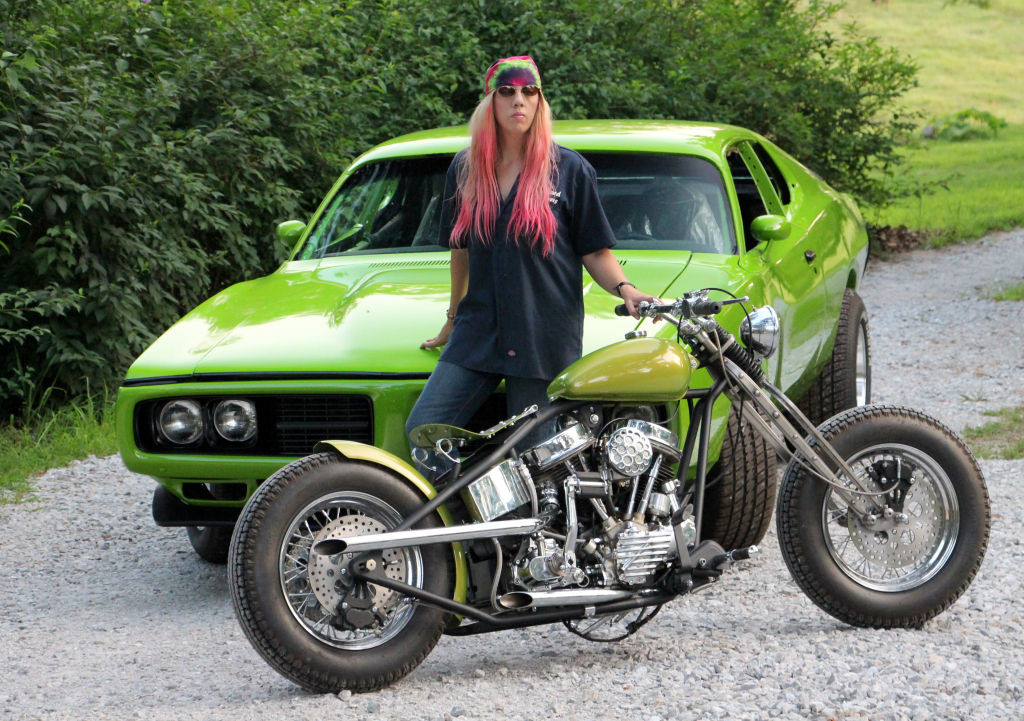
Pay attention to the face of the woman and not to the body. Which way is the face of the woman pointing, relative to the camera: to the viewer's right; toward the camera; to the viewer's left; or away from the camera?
toward the camera

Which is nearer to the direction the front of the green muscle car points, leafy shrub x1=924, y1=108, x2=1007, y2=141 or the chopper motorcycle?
the chopper motorcycle

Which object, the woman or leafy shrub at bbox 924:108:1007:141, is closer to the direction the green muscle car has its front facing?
the woman

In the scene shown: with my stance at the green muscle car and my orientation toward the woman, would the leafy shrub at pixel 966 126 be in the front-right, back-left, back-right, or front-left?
back-left

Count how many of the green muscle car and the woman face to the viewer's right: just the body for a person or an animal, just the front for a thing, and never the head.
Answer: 0

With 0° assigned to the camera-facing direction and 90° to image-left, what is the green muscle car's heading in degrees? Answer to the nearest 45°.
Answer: approximately 45°

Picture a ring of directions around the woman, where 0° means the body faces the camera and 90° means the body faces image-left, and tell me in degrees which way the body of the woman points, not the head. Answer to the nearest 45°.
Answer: approximately 0°
